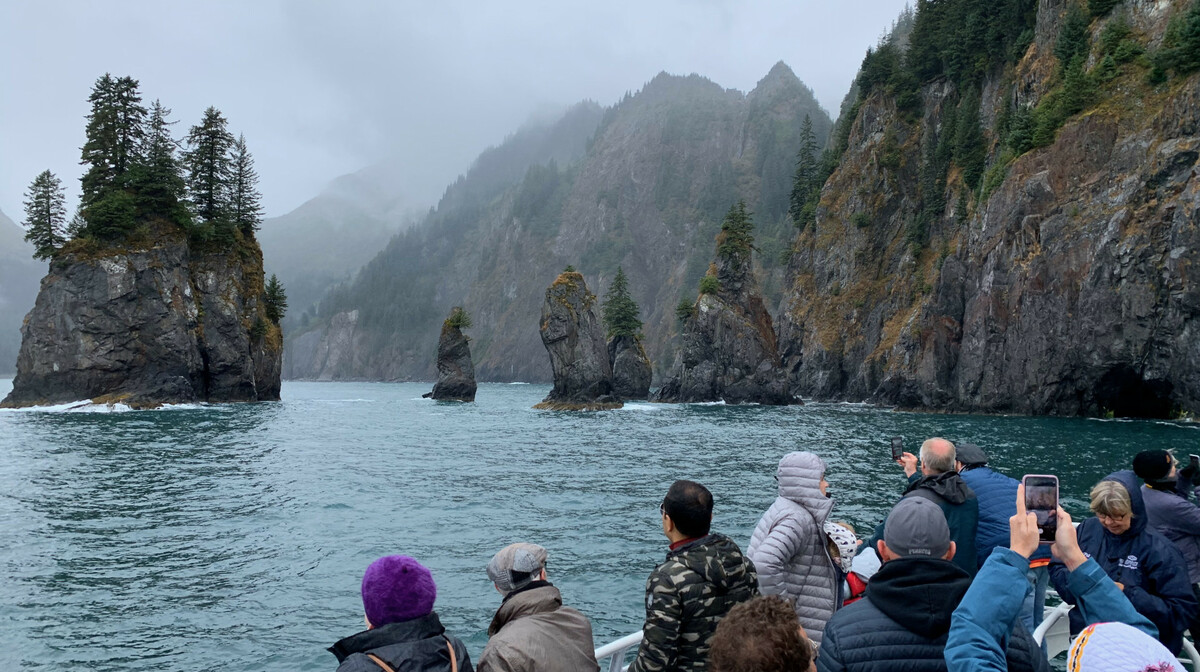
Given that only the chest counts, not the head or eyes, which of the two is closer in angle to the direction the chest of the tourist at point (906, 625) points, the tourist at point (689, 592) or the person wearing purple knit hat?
the tourist

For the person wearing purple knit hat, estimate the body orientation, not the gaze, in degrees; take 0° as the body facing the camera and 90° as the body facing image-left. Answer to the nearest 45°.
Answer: approximately 180°

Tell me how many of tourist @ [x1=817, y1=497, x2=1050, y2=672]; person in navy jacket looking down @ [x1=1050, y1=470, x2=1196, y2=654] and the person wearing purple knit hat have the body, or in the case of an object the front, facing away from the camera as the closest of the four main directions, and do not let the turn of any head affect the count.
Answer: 2

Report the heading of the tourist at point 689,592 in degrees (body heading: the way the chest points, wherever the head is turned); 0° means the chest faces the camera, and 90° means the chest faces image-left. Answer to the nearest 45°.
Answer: approximately 135°

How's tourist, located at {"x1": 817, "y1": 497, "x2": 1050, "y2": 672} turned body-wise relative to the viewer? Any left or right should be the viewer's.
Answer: facing away from the viewer

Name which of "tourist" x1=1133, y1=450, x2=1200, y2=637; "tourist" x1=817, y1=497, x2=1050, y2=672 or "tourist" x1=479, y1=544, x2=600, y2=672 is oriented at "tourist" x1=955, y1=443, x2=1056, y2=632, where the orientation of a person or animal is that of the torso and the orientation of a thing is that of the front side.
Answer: "tourist" x1=817, y1=497, x2=1050, y2=672

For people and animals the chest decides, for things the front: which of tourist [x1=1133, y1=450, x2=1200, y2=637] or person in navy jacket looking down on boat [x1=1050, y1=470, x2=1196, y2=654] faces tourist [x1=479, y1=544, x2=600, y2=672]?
the person in navy jacket looking down on boat

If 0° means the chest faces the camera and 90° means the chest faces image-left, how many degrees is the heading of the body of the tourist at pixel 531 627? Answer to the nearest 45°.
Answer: approximately 135°

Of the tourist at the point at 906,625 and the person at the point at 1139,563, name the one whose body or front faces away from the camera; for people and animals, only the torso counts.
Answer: the tourist

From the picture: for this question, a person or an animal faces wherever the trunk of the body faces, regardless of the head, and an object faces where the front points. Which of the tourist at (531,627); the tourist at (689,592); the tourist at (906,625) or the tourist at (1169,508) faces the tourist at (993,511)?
the tourist at (906,625)

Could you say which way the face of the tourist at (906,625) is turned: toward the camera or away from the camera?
away from the camera

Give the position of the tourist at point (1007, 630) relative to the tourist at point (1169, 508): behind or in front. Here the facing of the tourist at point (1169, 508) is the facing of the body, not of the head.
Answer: behind

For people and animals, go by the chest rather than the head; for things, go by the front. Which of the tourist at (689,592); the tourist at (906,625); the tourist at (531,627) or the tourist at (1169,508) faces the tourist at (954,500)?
the tourist at (906,625)

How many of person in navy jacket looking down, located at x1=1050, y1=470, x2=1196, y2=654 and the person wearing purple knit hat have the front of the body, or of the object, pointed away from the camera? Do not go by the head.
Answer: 1

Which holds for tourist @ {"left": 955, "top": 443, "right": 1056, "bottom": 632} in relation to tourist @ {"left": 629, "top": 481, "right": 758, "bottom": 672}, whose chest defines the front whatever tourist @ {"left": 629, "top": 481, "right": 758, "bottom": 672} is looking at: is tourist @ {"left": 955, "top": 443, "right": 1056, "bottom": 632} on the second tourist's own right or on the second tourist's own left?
on the second tourist's own right

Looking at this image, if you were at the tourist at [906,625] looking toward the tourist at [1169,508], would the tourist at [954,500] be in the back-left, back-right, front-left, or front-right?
front-left

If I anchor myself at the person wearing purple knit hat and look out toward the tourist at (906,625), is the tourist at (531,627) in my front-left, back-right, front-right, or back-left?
front-left

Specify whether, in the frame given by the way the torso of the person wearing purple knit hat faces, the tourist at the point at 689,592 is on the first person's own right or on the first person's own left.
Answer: on the first person's own right
